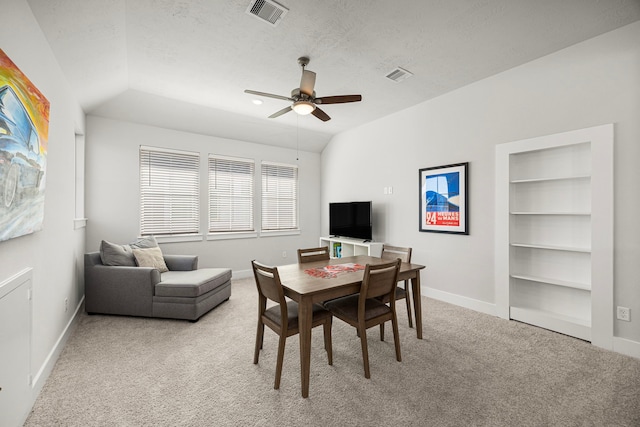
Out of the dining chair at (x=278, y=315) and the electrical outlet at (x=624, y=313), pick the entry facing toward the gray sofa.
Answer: the electrical outlet

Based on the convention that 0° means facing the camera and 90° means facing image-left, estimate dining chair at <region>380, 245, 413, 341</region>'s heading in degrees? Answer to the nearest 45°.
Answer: approximately 45°

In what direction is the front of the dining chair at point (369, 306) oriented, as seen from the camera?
facing away from the viewer and to the left of the viewer

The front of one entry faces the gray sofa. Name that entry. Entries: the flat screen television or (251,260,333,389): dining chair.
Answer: the flat screen television

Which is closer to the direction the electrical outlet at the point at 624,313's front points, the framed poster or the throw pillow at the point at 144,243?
the throw pillow

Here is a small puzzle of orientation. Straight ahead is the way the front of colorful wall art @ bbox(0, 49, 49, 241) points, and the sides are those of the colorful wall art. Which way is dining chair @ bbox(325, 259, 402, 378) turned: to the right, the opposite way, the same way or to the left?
to the left

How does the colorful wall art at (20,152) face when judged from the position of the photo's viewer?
facing to the right of the viewer

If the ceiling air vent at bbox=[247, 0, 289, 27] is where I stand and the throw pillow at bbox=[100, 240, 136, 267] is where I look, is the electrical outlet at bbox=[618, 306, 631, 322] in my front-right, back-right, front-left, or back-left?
back-right

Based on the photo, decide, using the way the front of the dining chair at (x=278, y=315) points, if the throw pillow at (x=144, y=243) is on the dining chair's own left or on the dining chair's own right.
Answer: on the dining chair's own left
